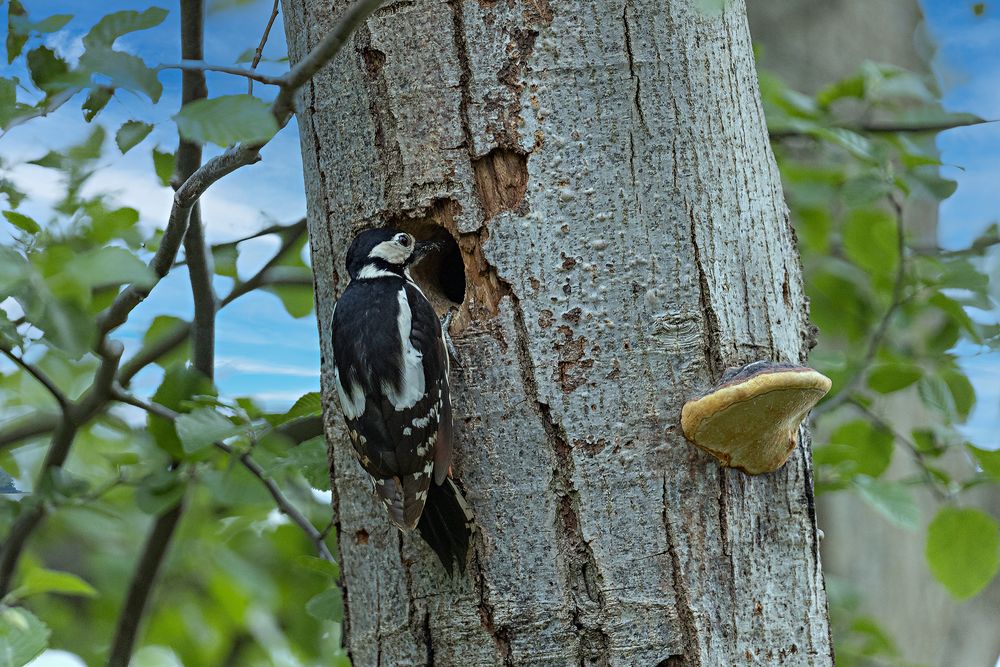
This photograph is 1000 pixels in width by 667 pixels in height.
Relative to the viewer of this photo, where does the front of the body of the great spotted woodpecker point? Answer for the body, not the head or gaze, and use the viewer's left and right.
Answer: facing away from the viewer and to the right of the viewer

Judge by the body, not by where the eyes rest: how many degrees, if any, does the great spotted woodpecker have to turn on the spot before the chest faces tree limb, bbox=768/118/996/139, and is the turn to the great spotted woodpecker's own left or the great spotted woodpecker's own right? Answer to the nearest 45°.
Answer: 0° — it already faces it

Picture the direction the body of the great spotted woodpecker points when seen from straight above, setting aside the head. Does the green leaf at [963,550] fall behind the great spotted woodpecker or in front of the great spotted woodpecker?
in front

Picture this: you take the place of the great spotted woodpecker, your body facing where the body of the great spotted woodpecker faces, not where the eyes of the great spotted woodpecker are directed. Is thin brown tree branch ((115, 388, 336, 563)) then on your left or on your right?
on your left

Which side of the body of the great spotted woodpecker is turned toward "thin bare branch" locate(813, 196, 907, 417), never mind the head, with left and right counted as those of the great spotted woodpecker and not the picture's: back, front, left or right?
front
